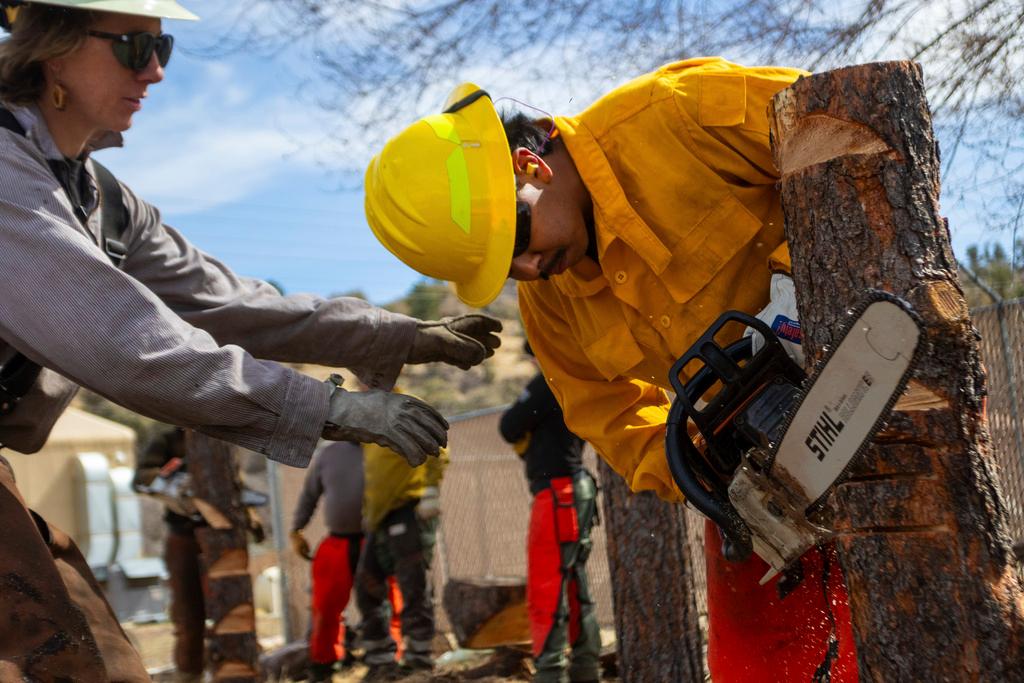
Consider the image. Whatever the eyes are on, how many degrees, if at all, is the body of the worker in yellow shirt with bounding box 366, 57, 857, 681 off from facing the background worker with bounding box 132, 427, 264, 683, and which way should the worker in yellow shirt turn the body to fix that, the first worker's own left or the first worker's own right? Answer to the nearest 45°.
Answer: approximately 90° to the first worker's own right

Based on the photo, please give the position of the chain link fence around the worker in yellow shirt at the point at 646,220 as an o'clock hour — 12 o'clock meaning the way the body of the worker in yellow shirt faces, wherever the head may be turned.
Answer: The chain link fence is roughly at 6 o'clock from the worker in yellow shirt.

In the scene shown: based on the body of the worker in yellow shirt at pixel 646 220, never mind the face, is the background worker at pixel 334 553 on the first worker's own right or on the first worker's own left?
on the first worker's own right

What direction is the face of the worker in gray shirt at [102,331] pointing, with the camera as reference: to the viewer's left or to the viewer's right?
to the viewer's right

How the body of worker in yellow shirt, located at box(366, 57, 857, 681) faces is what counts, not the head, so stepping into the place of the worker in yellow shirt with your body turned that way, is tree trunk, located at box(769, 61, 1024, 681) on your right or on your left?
on your left

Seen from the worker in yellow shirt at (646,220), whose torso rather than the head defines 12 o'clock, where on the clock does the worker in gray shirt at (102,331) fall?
The worker in gray shirt is roughly at 1 o'clock from the worker in yellow shirt.

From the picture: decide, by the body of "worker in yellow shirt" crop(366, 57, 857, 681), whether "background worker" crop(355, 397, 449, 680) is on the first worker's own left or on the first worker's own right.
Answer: on the first worker's own right

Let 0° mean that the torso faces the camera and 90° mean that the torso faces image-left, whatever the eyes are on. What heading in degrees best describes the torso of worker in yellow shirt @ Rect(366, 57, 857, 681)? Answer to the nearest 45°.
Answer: approximately 45°

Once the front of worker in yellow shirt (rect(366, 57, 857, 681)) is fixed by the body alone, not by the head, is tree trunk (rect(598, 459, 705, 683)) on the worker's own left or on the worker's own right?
on the worker's own right

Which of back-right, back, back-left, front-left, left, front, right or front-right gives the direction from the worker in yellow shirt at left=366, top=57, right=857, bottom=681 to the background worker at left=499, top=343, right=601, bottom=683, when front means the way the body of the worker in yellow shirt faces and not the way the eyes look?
back-right

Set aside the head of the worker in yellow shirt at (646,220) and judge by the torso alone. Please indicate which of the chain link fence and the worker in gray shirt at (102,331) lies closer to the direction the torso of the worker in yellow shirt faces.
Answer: the worker in gray shirt
